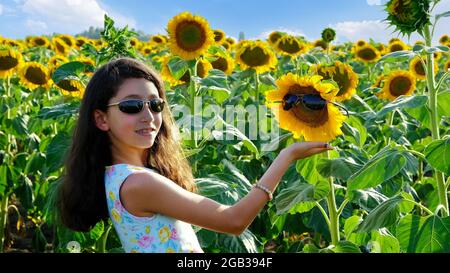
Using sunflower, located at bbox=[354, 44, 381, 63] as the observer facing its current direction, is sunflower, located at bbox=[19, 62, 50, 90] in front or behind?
in front

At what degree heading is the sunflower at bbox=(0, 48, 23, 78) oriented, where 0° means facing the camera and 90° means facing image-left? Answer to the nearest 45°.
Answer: approximately 0°

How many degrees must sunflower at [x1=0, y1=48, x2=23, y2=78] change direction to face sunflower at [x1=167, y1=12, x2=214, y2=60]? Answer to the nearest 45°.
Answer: approximately 45° to its left

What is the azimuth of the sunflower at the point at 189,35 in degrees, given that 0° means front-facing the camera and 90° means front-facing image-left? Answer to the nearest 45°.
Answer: approximately 0°

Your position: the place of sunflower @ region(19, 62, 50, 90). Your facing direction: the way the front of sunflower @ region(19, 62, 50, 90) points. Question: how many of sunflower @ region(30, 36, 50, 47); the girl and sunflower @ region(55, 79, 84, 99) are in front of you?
2

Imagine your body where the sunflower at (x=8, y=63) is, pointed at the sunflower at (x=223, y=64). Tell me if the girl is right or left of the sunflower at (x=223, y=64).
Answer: right

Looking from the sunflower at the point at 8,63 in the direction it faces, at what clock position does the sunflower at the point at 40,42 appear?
the sunflower at the point at 40,42 is roughly at 6 o'clock from the sunflower at the point at 8,63.

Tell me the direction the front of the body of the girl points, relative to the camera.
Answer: to the viewer's right

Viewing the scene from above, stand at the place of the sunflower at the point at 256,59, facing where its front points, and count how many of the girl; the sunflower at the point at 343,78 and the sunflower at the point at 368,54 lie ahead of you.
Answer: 2
